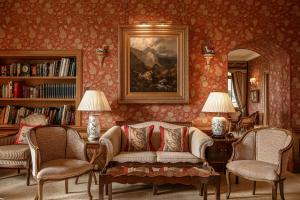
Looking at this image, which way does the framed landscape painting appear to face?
toward the camera

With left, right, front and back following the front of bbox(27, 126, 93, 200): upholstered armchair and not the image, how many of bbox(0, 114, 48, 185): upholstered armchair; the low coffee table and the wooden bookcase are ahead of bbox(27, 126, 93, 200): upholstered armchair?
1

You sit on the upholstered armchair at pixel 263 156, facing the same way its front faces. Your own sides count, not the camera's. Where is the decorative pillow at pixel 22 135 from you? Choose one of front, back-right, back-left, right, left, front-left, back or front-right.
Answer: front-right

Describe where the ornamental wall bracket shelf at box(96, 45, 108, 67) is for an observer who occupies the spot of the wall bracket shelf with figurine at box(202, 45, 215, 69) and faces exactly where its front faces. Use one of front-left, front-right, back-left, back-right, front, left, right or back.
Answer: right

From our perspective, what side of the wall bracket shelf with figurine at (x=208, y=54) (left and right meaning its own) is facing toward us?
front

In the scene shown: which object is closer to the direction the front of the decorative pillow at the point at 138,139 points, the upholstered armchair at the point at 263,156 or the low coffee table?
the low coffee table

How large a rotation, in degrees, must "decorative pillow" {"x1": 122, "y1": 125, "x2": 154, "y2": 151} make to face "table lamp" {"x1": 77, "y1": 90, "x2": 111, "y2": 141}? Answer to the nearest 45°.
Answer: approximately 90° to its right

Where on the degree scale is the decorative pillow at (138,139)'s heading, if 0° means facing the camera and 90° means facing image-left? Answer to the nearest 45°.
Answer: approximately 0°

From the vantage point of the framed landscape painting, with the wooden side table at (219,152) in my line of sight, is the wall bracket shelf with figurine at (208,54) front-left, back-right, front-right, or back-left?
front-left

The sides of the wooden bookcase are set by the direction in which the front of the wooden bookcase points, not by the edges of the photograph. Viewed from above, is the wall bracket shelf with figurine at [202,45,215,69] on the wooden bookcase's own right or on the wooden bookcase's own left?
on the wooden bookcase's own left

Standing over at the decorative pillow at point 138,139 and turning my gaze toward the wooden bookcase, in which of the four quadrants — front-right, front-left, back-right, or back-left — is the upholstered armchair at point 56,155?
front-left

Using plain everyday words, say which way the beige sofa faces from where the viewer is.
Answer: facing the viewer

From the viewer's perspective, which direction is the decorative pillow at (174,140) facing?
toward the camera

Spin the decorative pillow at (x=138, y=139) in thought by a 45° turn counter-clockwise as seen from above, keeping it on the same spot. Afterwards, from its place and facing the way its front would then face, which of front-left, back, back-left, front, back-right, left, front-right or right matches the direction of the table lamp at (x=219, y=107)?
front-left

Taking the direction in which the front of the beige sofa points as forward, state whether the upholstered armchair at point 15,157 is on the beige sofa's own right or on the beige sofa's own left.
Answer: on the beige sofa's own right
